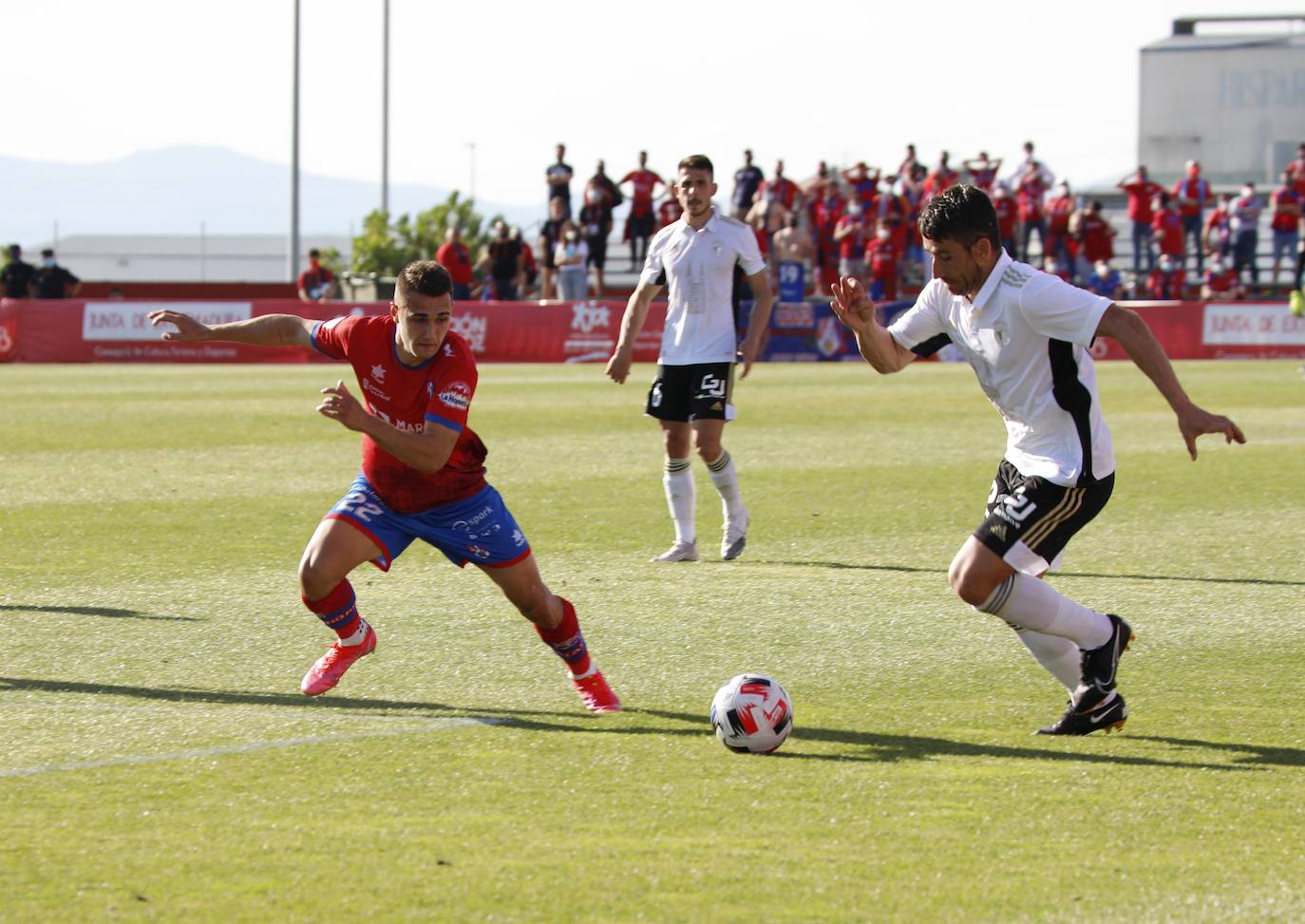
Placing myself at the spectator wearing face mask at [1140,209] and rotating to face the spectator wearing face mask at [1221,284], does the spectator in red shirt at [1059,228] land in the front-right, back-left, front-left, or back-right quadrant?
back-right

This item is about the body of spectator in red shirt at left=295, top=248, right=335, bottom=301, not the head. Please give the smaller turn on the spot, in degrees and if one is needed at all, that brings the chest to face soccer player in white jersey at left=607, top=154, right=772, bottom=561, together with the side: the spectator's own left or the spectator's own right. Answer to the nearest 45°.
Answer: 0° — they already face them

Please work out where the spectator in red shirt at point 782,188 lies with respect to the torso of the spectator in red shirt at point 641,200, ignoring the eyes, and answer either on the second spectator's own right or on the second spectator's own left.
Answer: on the second spectator's own left

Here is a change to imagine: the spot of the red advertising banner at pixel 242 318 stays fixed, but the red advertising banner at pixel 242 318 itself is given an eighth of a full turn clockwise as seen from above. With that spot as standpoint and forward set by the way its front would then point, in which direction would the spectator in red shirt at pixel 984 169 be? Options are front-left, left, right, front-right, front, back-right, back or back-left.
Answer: back-left

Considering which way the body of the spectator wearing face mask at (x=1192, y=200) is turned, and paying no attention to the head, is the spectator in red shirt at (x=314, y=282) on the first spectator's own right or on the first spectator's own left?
on the first spectator's own right

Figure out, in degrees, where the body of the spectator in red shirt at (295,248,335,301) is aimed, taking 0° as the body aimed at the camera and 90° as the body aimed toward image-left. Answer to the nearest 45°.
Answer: approximately 0°

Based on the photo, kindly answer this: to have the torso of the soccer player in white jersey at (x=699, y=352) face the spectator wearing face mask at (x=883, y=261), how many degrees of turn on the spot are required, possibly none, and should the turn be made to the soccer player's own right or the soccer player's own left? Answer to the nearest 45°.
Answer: approximately 180°
